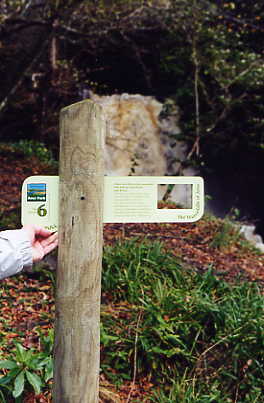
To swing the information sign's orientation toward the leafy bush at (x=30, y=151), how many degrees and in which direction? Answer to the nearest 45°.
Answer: approximately 180°

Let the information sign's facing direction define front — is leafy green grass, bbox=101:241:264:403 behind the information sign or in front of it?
behind

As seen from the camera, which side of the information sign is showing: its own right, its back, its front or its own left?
front
